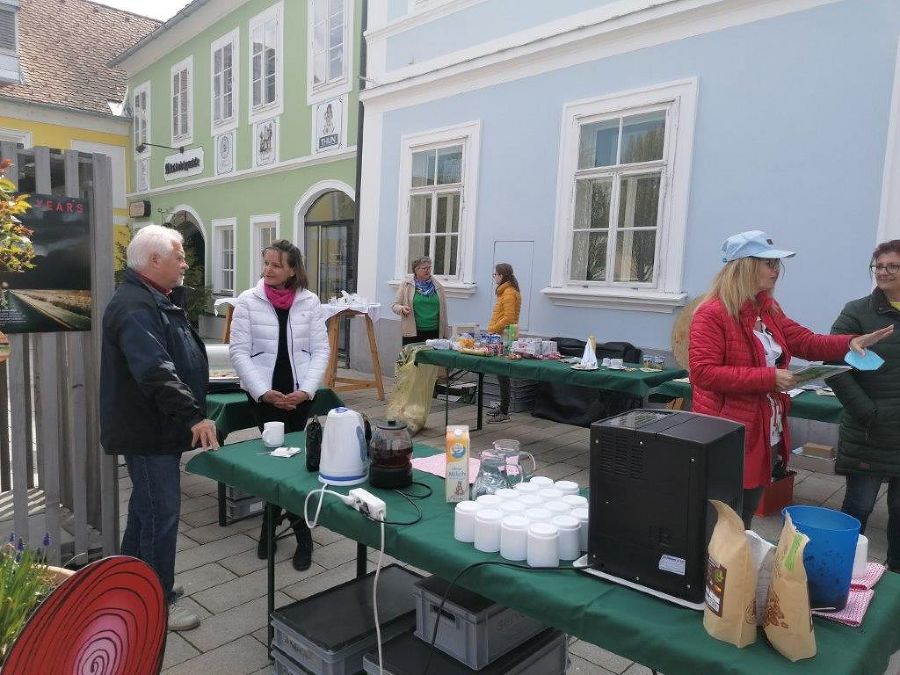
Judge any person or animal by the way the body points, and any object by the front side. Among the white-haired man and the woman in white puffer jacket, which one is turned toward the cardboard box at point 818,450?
the white-haired man

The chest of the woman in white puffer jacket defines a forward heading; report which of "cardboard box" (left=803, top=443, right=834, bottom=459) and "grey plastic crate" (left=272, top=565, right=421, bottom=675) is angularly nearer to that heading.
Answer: the grey plastic crate

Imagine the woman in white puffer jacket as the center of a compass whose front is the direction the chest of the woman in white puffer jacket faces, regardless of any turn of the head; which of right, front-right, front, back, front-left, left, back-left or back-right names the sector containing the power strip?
front

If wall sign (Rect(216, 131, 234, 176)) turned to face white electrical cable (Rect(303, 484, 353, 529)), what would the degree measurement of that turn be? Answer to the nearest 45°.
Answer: approximately 45° to its right

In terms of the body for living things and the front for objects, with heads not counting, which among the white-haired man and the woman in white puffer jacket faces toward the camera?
the woman in white puffer jacket

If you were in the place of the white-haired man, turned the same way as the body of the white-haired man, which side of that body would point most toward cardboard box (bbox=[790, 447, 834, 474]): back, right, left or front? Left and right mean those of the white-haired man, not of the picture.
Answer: front

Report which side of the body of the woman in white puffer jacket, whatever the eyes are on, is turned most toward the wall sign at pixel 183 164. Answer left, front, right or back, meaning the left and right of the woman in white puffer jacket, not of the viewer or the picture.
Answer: back

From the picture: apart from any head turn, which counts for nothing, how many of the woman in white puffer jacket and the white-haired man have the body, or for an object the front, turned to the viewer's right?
1

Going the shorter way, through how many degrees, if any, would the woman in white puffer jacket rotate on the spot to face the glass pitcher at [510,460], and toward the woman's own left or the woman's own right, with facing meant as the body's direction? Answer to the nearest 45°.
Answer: approximately 45° to the woman's own left

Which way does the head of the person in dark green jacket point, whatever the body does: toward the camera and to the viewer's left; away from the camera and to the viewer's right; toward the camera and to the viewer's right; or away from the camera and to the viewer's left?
toward the camera and to the viewer's left

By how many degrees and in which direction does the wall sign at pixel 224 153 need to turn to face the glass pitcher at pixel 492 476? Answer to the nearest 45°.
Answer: approximately 45° to its right

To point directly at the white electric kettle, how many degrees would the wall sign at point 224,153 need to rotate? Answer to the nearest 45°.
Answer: approximately 45° to its right

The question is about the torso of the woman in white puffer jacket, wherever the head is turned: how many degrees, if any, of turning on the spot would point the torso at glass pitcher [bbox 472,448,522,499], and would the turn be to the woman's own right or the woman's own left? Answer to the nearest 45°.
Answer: approximately 45° to the woman's own left

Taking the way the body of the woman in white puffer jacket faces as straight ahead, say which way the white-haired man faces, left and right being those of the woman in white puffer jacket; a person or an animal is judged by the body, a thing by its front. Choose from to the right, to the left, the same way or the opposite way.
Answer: to the left

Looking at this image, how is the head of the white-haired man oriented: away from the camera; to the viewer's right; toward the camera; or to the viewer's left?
to the viewer's right

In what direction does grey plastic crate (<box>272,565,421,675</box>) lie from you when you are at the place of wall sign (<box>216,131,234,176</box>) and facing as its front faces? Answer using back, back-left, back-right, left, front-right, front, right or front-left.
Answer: front-right

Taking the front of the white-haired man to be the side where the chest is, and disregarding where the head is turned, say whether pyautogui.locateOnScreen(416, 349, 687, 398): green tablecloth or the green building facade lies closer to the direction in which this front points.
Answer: the green tablecloth

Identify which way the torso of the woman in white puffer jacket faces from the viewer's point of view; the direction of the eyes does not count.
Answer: toward the camera

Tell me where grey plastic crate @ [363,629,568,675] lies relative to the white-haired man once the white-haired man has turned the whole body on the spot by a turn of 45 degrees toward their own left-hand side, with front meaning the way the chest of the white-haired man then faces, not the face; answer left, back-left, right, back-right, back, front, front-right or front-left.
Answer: right

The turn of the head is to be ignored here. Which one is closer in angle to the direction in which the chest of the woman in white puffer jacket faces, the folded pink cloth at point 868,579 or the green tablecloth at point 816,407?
the folded pink cloth

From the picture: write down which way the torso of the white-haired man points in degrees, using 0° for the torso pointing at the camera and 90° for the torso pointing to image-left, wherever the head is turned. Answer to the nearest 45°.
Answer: approximately 270°

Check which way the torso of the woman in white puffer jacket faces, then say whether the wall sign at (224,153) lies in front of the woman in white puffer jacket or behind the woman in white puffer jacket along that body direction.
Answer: behind

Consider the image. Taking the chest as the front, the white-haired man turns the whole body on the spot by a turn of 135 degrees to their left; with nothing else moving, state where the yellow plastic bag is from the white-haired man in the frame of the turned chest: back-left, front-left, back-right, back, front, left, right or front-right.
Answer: right
